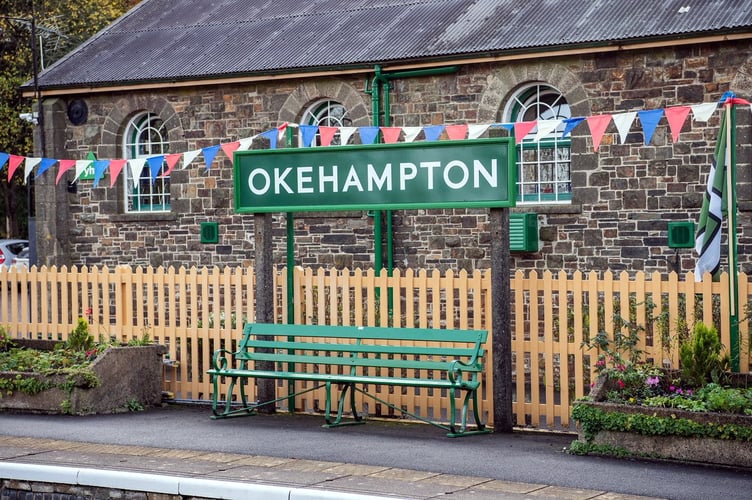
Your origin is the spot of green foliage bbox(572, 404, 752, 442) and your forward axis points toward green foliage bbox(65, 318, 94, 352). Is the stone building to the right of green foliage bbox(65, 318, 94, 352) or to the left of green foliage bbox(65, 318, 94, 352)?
right

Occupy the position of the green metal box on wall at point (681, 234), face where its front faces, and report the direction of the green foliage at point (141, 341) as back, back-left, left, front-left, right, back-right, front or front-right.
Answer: front-right

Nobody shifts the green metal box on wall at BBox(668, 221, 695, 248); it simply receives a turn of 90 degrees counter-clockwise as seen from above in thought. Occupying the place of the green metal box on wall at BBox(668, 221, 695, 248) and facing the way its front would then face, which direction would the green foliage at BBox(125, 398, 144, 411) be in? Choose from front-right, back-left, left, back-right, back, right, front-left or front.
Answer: back-right

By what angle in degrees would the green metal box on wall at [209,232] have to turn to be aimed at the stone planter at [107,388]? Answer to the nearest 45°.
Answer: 0° — it already faces it

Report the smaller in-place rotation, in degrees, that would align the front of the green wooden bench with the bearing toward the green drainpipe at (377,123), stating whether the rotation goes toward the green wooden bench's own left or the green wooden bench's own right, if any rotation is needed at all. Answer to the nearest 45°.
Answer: approximately 135° to the green wooden bench's own right

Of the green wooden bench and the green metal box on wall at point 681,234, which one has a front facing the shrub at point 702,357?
the green metal box on wall

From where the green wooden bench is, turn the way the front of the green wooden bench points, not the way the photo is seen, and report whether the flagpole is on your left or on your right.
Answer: on your left

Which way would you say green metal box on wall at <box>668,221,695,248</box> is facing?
toward the camera

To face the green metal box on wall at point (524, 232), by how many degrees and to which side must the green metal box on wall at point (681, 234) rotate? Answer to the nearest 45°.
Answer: approximately 90° to its right

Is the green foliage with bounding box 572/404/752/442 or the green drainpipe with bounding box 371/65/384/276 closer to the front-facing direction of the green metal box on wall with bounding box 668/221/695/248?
the green foliage

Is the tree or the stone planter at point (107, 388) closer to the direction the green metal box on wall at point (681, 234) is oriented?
the stone planter

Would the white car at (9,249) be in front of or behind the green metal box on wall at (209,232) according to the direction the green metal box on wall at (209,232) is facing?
behind

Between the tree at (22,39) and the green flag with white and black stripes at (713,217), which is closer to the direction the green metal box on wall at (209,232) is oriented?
the green flag with white and black stripes

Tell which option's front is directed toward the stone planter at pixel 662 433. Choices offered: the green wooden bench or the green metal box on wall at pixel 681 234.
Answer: the green metal box on wall

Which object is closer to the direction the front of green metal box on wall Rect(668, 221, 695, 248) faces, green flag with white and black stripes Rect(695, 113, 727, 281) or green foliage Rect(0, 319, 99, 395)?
the green flag with white and black stripes
